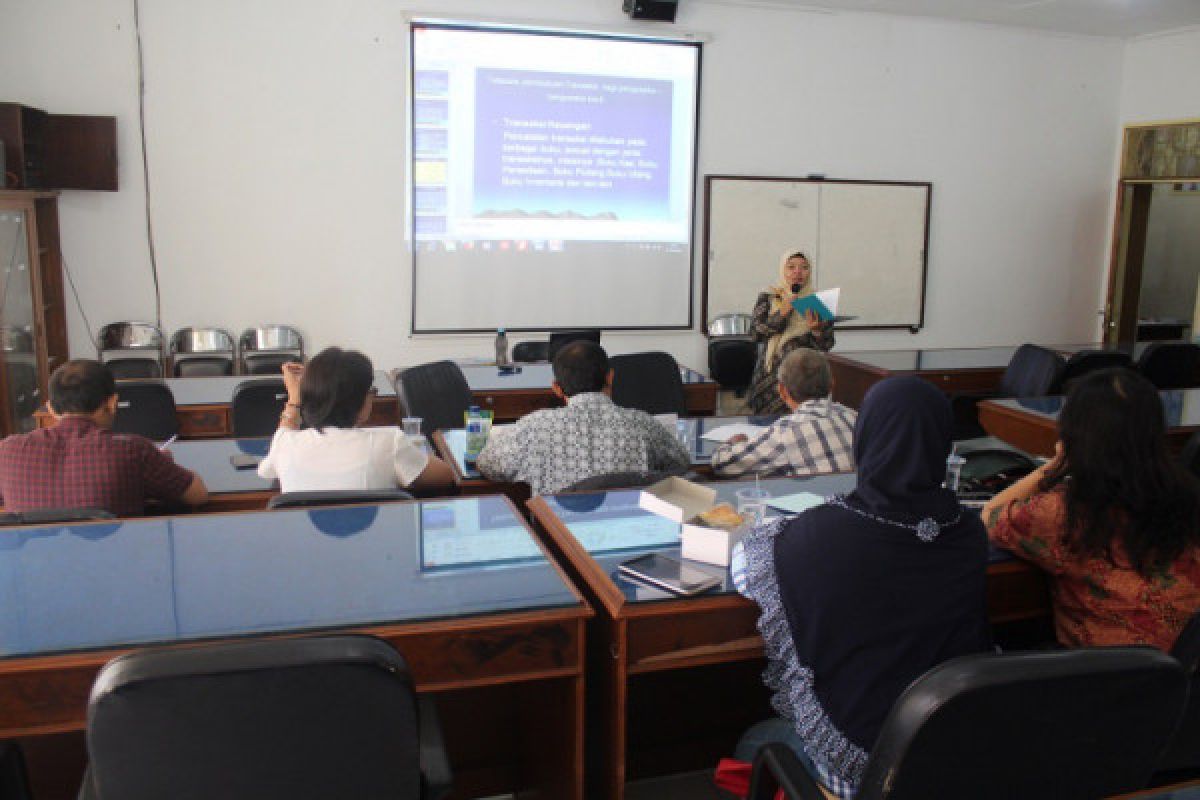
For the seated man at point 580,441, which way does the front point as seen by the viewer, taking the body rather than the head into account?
away from the camera

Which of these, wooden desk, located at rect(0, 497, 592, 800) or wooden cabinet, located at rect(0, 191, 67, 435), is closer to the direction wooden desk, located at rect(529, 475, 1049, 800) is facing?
the wooden desk

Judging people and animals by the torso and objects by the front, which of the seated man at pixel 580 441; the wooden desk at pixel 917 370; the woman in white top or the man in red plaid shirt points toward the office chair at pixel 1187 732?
the wooden desk

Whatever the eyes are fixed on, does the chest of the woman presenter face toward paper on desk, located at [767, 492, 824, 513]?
yes

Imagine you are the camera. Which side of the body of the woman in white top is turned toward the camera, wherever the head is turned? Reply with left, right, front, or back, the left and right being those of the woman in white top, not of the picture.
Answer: back

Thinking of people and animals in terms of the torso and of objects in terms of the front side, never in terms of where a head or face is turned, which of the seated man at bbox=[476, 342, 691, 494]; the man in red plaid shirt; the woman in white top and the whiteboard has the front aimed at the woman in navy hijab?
the whiteboard

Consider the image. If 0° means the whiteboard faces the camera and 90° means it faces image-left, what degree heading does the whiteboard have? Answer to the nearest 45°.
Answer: approximately 0°

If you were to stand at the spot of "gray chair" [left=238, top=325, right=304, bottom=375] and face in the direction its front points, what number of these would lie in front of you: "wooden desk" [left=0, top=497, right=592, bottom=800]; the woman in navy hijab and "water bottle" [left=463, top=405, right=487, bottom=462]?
3

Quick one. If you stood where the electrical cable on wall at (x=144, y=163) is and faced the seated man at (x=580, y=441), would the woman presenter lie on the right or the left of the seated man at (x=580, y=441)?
left

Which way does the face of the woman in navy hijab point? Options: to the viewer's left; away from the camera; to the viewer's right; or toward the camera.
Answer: away from the camera

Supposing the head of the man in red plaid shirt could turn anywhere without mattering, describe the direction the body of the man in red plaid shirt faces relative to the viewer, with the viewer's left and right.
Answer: facing away from the viewer

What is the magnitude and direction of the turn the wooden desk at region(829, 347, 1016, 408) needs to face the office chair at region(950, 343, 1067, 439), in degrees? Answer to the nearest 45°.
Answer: approximately 90° to its left

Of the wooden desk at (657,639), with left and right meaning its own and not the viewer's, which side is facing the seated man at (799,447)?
back
